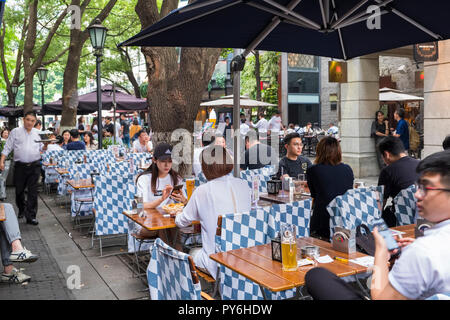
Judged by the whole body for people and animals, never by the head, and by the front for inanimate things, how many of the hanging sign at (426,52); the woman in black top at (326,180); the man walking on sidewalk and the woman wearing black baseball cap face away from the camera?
1

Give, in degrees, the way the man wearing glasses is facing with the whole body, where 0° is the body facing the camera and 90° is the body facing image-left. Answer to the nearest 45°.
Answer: approximately 90°

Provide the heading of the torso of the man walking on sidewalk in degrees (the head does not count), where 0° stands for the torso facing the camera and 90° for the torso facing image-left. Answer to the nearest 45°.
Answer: approximately 0°

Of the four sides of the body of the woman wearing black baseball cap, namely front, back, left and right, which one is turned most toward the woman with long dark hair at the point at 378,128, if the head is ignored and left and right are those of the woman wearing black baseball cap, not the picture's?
left

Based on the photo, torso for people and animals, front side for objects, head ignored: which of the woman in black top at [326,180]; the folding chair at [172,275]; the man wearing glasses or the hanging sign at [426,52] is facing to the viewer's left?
the man wearing glasses

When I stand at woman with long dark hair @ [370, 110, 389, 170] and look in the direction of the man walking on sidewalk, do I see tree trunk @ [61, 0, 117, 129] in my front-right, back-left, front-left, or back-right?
front-right

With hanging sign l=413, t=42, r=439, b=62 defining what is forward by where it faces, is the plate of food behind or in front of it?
in front

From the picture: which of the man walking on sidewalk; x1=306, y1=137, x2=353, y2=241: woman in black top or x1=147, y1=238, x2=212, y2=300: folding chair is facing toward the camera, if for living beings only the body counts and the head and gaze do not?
the man walking on sidewalk

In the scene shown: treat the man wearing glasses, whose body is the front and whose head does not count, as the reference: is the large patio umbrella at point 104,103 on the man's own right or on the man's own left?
on the man's own right

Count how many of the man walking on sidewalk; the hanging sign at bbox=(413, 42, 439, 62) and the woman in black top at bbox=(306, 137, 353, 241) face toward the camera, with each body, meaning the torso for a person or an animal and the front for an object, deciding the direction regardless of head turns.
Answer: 2

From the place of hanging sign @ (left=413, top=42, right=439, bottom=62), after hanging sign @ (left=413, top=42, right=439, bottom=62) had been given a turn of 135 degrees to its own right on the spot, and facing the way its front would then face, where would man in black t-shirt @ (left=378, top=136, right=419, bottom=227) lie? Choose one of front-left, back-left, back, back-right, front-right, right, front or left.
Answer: back-left

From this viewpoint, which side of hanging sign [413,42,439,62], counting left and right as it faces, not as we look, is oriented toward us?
front

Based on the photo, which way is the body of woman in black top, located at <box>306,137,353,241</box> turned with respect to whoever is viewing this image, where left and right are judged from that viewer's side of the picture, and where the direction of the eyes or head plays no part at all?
facing away from the viewer

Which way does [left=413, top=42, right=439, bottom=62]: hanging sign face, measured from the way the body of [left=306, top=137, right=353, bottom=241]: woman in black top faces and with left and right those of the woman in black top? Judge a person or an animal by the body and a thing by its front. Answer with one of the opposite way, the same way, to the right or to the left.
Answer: the opposite way

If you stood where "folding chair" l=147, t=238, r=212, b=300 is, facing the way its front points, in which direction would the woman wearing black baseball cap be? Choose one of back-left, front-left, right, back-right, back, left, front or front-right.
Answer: front-left

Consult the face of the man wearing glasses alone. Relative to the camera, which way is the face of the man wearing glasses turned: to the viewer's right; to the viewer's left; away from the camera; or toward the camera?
to the viewer's left

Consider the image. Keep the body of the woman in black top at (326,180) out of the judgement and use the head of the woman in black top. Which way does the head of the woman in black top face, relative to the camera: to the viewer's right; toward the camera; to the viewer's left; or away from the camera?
away from the camera
